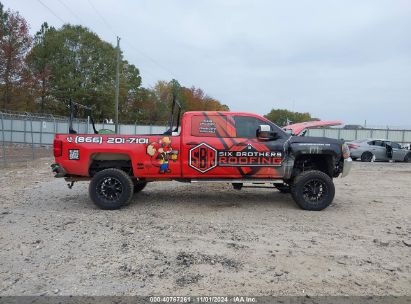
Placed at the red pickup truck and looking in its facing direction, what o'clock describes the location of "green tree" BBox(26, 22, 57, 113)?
The green tree is roughly at 8 o'clock from the red pickup truck.

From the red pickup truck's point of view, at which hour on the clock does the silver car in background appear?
The silver car in background is roughly at 10 o'clock from the red pickup truck.

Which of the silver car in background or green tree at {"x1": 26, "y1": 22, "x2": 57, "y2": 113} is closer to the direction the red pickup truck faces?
the silver car in background

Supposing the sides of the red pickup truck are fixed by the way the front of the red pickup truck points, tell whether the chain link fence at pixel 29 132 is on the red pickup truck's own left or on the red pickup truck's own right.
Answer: on the red pickup truck's own left

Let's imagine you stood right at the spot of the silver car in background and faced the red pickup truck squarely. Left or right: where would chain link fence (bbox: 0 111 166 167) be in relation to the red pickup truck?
right

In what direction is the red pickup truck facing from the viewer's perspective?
to the viewer's right

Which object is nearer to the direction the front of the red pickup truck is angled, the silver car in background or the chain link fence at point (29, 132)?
the silver car in background
